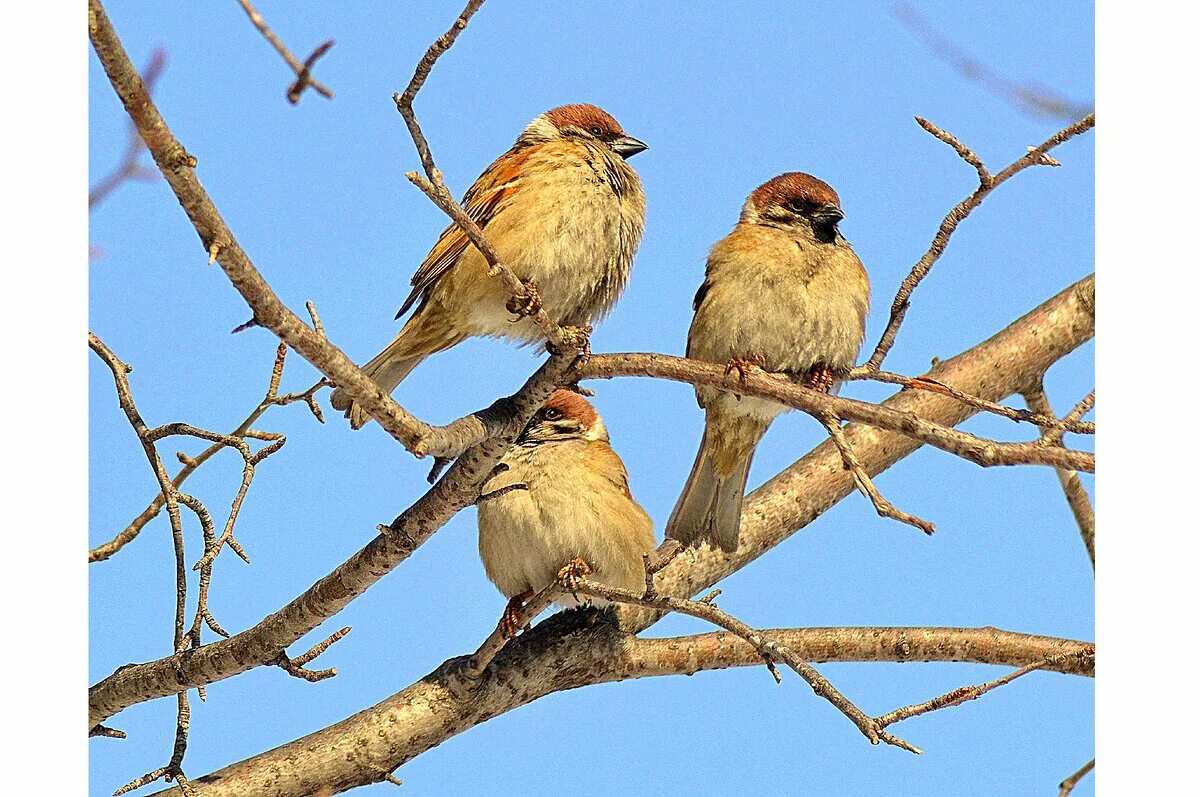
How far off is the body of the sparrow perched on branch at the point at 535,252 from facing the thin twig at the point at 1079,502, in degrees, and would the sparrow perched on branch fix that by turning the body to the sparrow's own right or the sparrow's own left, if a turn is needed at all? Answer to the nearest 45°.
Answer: approximately 45° to the sparrow's own left

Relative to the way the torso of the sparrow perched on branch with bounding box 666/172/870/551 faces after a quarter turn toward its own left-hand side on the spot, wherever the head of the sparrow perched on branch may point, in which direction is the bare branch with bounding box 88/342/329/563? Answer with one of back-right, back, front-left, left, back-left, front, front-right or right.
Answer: back

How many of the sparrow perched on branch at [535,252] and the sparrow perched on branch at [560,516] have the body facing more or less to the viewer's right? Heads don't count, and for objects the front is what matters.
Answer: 1

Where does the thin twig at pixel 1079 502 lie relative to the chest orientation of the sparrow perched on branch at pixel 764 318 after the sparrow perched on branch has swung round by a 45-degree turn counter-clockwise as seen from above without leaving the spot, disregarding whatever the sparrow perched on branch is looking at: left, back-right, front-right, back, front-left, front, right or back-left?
front-left

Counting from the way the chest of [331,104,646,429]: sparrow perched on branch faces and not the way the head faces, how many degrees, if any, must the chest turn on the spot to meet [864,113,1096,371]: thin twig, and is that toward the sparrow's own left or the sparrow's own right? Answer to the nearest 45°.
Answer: approximately 45° to the sparrow's own left

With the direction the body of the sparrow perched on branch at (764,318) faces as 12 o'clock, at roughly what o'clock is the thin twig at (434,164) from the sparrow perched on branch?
The thin twig is roughly at 2 o'clock from the sparrow perched on branch.

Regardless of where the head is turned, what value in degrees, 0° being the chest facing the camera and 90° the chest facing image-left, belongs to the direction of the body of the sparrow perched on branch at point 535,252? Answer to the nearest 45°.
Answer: approximately 270°

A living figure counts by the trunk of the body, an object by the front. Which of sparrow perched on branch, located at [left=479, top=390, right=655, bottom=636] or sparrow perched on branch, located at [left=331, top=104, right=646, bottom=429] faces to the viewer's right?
sparrow perched on branch, located at [left=331, top=104, right=646, bottom=429]
